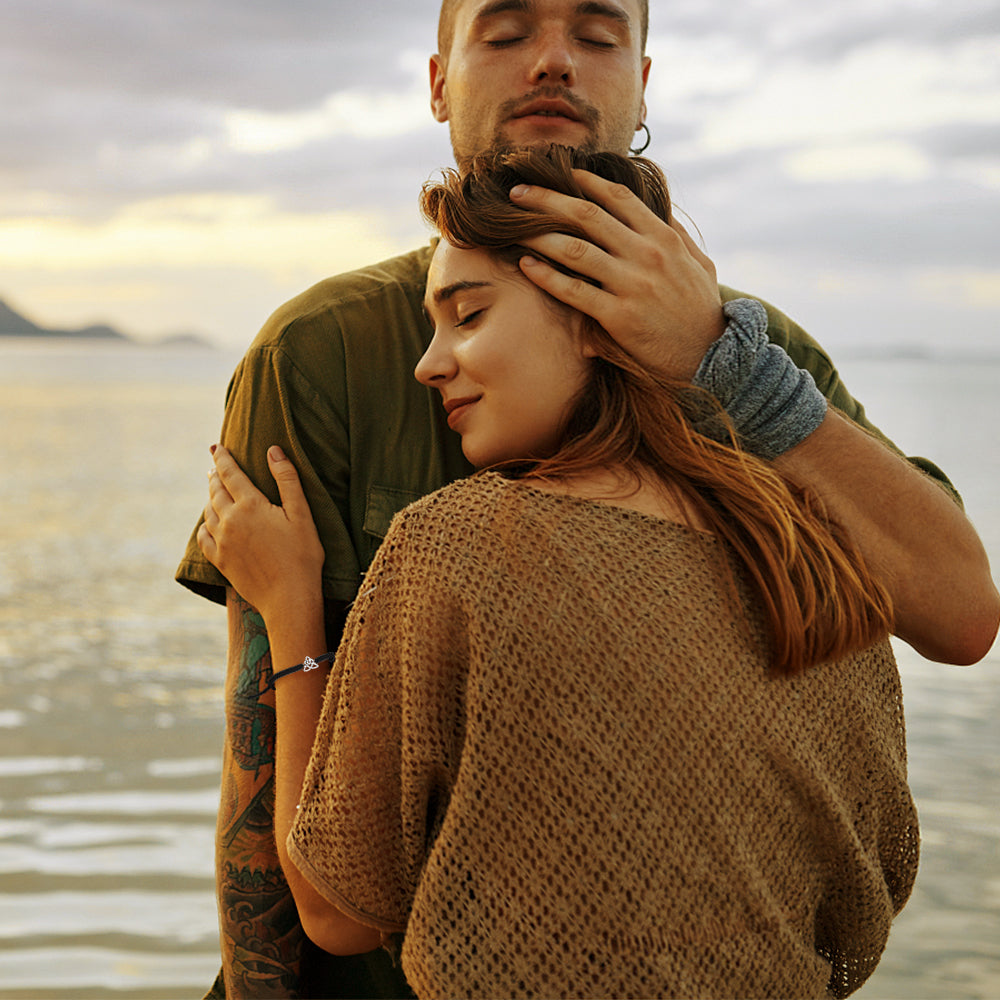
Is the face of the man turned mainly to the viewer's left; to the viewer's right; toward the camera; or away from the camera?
toward the camera

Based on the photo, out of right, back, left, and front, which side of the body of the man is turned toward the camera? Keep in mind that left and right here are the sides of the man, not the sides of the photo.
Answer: front

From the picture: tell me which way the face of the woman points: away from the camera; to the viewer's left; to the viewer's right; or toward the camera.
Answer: to the viewer's left

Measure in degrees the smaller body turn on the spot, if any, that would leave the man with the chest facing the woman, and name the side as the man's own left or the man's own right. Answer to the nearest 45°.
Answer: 0° — they already face them
